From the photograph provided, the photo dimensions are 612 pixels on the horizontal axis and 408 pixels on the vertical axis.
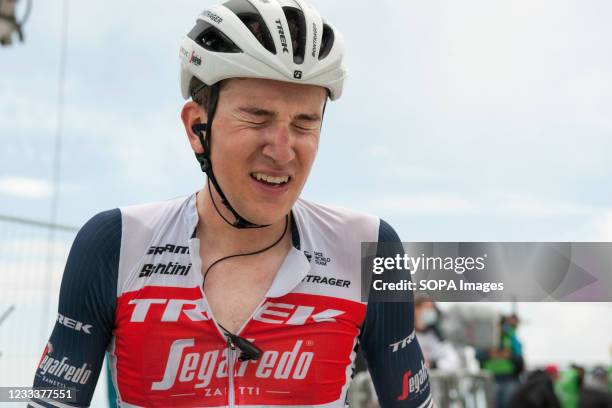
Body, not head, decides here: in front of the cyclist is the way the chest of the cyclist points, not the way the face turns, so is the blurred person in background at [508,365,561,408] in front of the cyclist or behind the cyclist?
behind

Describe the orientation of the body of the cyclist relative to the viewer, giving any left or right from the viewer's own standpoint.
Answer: facing the viewer

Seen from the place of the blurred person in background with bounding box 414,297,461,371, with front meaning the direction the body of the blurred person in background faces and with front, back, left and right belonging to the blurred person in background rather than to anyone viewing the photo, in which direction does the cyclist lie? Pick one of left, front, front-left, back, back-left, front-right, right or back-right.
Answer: front-right

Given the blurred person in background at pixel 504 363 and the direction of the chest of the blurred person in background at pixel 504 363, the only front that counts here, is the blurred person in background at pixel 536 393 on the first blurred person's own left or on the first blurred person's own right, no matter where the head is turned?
on the first blurred person's own left

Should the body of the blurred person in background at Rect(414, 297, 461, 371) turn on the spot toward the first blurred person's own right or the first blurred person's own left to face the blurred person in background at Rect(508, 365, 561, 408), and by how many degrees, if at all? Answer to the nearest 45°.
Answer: approximately 90° to the first blurred person's own left

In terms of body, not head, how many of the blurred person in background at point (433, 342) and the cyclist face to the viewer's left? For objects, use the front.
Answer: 0

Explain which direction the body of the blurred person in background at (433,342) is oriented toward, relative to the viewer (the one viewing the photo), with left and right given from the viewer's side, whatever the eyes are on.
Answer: facing the viewer and to the right of the viewer

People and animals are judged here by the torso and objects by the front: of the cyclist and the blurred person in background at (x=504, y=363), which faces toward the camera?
the cyclist

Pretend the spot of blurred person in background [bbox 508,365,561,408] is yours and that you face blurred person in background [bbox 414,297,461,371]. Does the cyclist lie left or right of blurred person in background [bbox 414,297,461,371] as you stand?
left

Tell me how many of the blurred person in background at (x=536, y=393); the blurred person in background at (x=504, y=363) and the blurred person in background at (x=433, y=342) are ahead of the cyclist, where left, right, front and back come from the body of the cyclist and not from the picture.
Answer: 0

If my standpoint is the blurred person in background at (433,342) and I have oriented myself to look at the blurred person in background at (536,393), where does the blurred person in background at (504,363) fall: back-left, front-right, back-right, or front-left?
front-left

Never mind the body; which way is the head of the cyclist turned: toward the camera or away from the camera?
toward the camera
